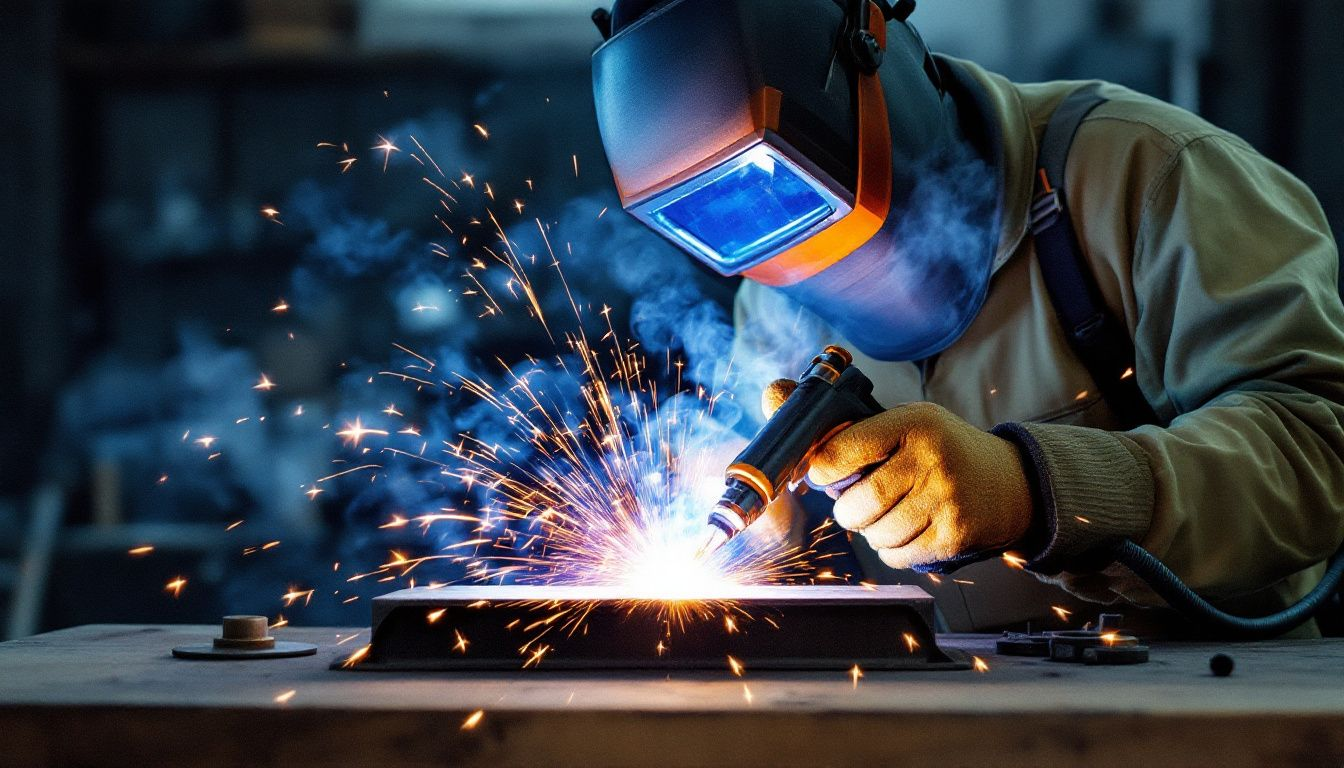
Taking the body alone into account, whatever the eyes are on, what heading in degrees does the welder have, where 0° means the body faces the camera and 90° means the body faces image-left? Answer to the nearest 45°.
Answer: approximately 45°

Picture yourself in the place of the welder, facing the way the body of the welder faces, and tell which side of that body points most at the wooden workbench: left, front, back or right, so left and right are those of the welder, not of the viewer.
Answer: front

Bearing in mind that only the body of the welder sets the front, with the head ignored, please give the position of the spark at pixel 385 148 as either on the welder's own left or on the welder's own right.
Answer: on the welder's own right

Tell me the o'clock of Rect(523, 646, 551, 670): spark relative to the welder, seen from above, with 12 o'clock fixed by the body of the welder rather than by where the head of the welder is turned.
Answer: The spark is roughly at 12 o'clock from the welder.

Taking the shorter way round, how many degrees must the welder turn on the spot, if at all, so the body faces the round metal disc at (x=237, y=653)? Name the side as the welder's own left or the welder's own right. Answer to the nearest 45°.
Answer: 0° — they already face it

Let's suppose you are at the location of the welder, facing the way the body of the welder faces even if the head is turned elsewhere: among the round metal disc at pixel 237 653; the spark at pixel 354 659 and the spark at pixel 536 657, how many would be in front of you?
3

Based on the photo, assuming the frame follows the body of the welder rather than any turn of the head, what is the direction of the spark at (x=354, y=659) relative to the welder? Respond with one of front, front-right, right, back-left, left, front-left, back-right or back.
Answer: front
